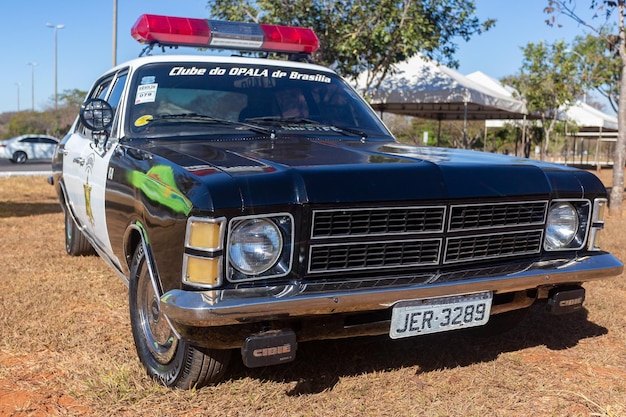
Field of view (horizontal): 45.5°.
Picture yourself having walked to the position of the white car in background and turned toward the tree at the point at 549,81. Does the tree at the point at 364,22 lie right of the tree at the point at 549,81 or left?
right

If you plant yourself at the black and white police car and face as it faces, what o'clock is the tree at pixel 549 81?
The tree is roughly at 8 o'clock from the black and white police car.

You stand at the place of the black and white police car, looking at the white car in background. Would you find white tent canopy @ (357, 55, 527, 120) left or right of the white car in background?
right

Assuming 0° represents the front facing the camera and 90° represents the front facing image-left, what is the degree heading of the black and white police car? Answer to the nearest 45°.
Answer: approximately 315°

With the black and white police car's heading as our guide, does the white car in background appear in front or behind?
behind

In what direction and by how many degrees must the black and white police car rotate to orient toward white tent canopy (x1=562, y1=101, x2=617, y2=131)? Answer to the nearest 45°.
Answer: approximately 135° to its left

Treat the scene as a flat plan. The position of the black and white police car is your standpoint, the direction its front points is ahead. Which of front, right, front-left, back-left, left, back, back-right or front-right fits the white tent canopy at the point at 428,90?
back-left

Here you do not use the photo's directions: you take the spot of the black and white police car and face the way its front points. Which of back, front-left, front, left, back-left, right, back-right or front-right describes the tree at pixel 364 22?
back-left
